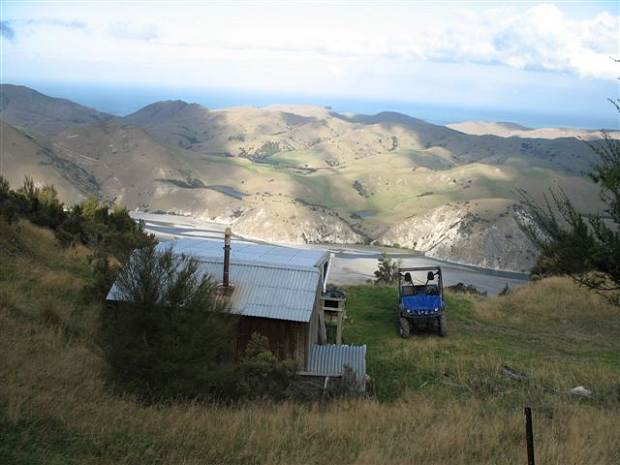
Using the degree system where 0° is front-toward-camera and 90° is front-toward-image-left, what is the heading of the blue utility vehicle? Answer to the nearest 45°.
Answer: approximately 0°

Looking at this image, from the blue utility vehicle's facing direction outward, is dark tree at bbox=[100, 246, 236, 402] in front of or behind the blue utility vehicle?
in front

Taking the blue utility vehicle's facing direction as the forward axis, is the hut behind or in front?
in front

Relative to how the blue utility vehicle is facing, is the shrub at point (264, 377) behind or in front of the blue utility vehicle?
in front

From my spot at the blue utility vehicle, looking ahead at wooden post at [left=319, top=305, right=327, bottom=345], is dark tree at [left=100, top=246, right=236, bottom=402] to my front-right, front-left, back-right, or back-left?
front-left

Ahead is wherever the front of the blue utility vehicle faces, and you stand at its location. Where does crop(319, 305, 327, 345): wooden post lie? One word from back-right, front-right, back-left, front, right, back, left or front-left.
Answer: front-right
